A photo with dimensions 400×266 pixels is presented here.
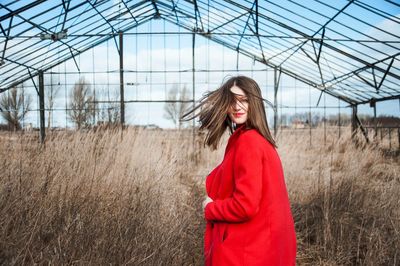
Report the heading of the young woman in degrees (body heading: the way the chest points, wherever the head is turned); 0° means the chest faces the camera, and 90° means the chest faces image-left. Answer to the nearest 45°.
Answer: approximately 90°
